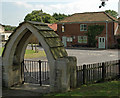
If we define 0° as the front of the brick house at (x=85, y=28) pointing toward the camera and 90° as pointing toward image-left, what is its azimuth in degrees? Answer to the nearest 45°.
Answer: approximately 0°

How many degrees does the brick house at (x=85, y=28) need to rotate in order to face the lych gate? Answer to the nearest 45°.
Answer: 0° — it already faces it

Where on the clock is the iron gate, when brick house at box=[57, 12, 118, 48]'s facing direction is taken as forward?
The iron gate is roughly at 12 o'clock from the brick house.
